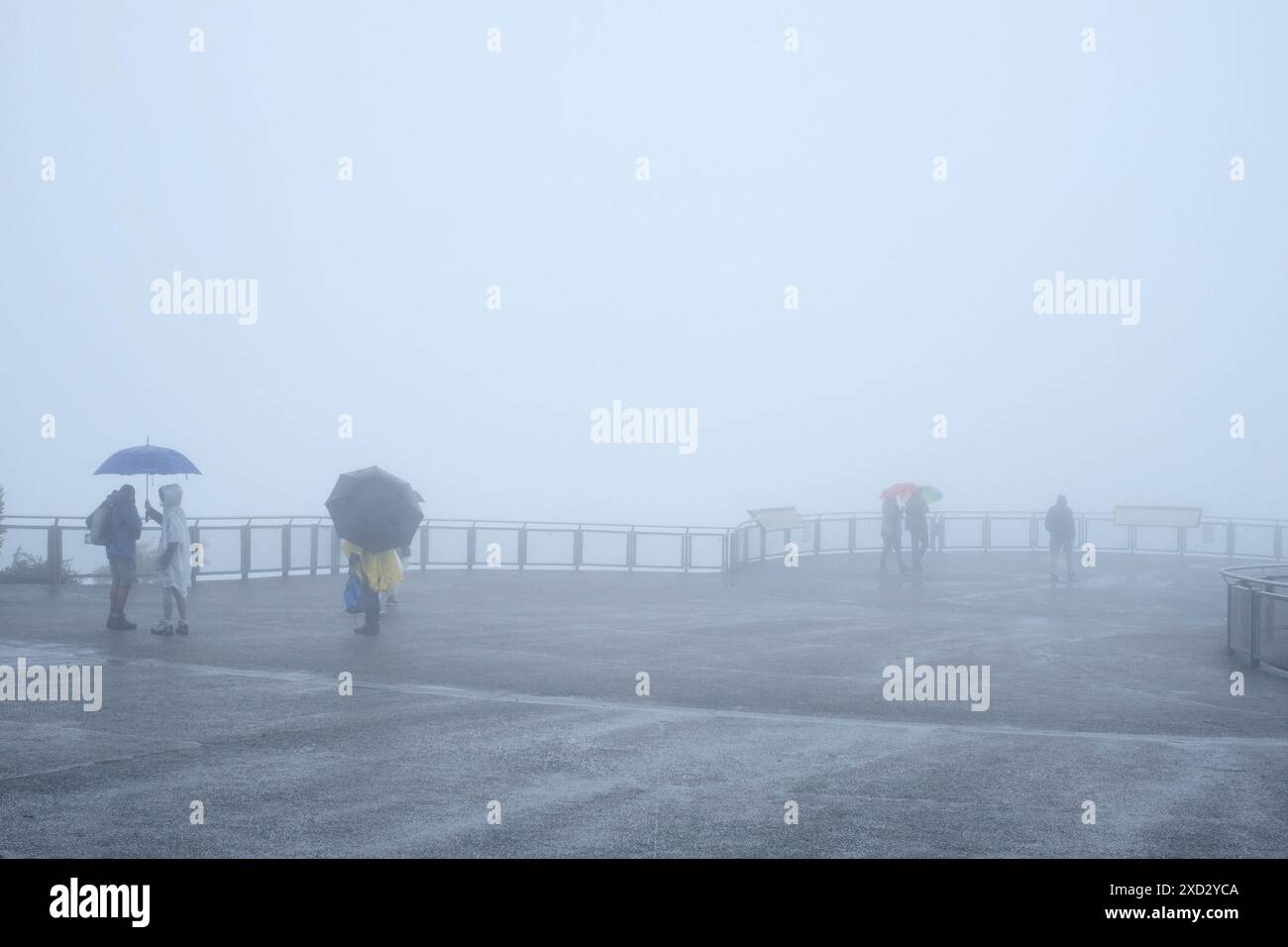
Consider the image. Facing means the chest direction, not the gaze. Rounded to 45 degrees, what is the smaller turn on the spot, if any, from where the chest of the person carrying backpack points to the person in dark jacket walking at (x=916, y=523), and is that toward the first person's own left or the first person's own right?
approximately 45° to the first person's own left

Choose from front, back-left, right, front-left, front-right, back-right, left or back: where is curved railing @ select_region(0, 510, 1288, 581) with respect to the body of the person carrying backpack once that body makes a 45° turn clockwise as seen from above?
left

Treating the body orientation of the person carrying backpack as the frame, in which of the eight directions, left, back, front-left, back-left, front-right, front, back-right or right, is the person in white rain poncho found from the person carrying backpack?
front-right

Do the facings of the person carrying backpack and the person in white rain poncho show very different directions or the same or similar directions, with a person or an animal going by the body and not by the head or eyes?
very different directions

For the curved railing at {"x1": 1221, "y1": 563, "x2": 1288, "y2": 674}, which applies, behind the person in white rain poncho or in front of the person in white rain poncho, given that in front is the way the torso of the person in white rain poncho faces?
behind

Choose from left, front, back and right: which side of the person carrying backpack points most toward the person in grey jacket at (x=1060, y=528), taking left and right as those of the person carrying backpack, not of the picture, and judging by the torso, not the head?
front

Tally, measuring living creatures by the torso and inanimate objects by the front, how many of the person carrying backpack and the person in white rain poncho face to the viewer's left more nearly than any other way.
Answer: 1

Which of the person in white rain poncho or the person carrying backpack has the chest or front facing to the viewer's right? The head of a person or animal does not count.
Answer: the person carrying backpack

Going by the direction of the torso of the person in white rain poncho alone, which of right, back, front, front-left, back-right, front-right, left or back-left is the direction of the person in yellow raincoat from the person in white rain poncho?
back

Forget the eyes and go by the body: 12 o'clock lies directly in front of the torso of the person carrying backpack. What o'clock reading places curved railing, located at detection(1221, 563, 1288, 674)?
The curved railing is roughly at 1 o'clock from the person carrying backpack.

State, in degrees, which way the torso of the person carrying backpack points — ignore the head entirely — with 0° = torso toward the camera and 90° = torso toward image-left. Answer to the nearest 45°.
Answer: approximately 270°

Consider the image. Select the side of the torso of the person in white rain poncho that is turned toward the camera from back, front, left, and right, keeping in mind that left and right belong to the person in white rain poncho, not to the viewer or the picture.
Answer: left
